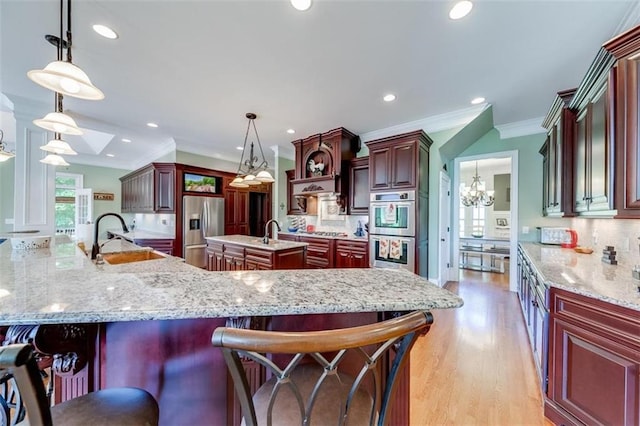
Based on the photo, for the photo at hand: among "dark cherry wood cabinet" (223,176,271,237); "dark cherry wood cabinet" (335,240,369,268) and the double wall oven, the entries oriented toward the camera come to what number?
3

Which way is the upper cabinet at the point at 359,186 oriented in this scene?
toward the camera

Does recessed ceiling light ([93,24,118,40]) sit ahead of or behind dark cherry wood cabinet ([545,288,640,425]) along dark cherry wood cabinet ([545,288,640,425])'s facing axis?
ahead

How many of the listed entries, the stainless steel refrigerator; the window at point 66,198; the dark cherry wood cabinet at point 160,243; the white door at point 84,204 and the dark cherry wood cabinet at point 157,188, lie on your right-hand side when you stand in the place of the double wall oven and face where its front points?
5

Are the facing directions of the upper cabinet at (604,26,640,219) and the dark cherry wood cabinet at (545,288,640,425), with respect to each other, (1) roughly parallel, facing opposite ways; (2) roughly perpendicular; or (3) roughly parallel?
roughly parallel

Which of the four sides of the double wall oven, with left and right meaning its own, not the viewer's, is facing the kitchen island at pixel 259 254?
right

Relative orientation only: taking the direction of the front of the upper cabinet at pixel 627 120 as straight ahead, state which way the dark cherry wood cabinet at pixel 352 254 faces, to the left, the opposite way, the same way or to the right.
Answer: to the left

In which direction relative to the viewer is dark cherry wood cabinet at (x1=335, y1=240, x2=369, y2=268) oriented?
toward the camera

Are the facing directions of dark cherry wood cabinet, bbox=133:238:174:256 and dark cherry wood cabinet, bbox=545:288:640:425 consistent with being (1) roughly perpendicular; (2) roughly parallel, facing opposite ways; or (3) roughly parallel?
roughly perpendicular

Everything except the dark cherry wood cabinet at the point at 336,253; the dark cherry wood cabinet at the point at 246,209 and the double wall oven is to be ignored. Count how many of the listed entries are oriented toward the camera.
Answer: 3

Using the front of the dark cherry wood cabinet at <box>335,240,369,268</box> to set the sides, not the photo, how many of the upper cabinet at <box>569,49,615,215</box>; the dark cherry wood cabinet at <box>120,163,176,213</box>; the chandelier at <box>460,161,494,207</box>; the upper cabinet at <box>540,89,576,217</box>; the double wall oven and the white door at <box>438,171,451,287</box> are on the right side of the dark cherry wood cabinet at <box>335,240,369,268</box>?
1

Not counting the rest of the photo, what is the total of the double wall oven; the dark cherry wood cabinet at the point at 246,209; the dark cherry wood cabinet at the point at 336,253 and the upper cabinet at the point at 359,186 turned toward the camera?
4

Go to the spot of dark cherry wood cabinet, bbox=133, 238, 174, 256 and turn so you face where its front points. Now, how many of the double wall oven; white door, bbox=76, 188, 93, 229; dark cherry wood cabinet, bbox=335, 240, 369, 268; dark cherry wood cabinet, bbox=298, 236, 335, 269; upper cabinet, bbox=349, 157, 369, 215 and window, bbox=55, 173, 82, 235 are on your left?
4

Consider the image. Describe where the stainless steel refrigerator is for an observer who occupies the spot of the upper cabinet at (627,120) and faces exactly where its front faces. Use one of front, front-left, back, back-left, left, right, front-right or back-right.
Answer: front-right

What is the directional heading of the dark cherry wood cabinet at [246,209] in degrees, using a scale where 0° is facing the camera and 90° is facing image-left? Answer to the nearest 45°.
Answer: approximately 0°
